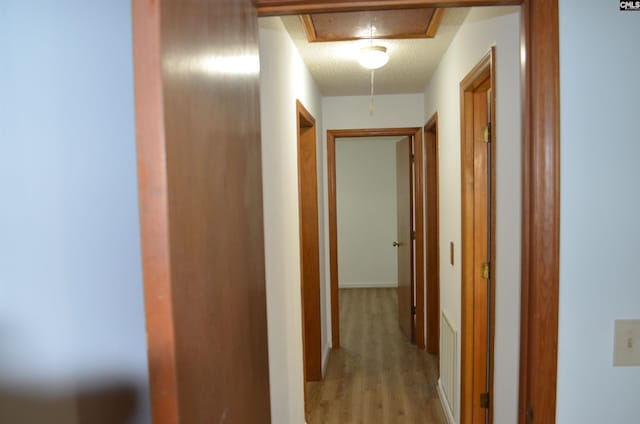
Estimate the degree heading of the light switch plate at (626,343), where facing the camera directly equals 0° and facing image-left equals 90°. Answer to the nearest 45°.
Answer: approximately 0°

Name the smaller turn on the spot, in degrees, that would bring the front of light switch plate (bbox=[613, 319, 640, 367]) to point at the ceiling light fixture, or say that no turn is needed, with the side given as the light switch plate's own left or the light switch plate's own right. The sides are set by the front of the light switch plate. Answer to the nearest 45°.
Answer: approximately 135° to the light switch plate's own right

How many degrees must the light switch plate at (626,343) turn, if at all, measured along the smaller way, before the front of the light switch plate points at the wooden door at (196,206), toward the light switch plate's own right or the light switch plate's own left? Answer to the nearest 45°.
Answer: approximately 45° to the light switch plate's own right

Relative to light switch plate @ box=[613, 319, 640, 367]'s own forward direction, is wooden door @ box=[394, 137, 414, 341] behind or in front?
behind

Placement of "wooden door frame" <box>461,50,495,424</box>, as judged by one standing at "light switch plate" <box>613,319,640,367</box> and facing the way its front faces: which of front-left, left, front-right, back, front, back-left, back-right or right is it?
back-right

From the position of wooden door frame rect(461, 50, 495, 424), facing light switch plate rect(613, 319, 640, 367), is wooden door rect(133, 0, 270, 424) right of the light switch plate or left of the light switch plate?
right
